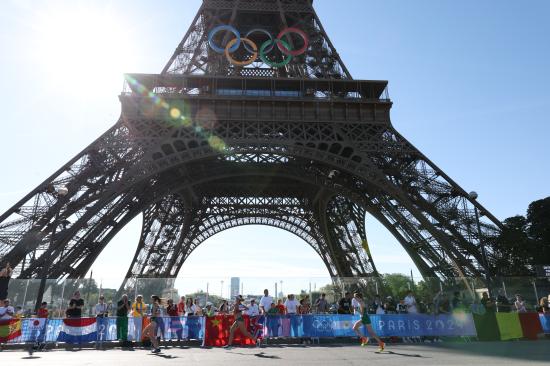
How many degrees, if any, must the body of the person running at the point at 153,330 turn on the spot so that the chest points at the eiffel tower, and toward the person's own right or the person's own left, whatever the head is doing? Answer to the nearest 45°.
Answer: approximately 135° to the person's own right

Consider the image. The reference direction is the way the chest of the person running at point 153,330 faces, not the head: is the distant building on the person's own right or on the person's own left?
on the person's own right

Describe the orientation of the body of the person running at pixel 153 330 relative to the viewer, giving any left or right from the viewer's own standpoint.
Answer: facing to the left of the viewer

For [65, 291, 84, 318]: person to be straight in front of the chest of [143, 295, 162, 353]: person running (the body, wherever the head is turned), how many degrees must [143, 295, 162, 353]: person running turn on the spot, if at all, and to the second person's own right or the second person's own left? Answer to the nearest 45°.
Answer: approximately 45° to the second person's own right
